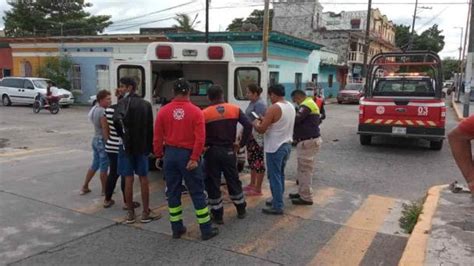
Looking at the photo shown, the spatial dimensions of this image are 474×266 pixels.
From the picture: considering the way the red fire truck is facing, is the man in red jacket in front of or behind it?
behind

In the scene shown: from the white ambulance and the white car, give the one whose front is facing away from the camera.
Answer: the white ambulance

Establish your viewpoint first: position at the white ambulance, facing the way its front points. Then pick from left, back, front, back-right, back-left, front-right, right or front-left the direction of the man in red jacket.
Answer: back

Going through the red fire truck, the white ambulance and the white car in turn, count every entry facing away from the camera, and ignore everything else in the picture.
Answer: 2

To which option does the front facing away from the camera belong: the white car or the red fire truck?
the red fire truck

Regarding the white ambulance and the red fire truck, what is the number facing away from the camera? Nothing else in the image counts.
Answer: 2

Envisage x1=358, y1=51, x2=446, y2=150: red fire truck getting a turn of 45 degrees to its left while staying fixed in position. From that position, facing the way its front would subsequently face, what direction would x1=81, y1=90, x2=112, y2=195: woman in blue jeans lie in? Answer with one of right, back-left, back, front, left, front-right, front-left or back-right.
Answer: left

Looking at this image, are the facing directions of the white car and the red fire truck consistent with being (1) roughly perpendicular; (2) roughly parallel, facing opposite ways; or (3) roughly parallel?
roughly perpendicular

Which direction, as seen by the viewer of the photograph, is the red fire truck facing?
facing away from the viewer

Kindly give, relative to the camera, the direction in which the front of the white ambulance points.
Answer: facing away from the viewer

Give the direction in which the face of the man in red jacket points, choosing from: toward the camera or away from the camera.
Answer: away from the camera

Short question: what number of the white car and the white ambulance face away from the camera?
1
